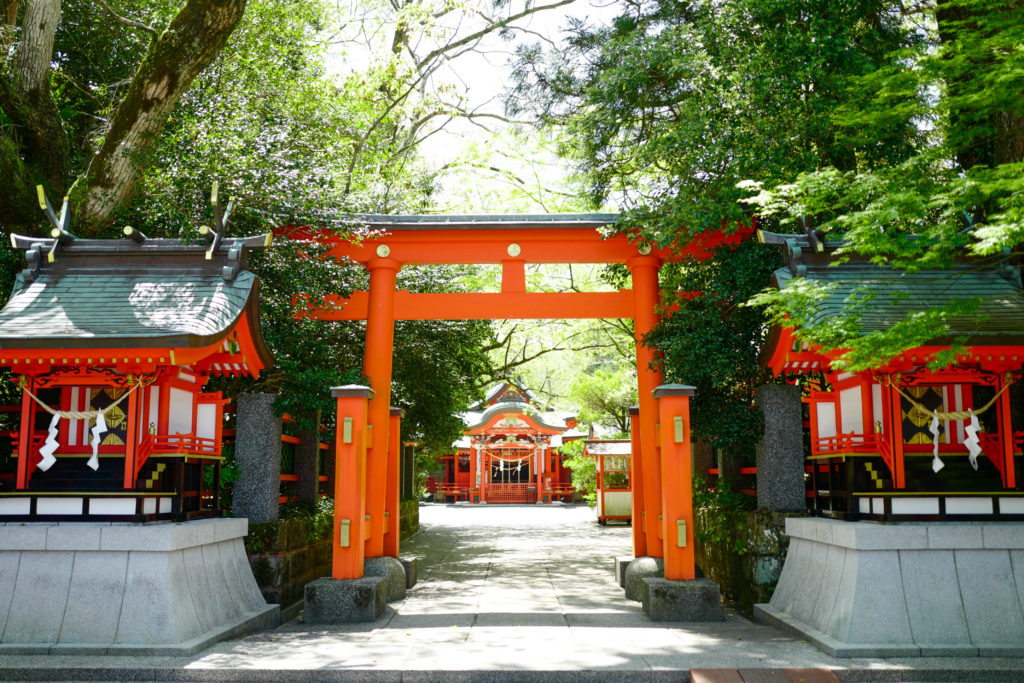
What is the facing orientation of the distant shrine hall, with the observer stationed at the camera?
facing the viewer

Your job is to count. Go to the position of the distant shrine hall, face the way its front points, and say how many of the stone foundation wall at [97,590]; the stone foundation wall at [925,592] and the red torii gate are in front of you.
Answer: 3

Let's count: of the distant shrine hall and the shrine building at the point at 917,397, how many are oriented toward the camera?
2

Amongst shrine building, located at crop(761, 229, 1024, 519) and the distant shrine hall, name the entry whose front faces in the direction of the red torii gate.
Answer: the distant shrine hall

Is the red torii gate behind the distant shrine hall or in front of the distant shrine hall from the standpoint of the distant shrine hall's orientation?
in front

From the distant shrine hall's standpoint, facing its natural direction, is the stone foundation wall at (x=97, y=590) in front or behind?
in front

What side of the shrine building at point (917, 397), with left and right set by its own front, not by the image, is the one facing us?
front

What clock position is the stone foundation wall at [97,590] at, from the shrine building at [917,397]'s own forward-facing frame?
The stone foundation wall is roughly at 2 o'clock from the shrine building.

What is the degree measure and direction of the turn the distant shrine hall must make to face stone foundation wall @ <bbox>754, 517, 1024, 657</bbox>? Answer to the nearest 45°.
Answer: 0° — it already faces it

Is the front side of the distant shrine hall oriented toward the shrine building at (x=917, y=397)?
yes

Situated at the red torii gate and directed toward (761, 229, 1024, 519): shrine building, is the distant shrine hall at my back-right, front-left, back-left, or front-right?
back-left

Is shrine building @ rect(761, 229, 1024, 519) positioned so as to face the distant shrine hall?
no

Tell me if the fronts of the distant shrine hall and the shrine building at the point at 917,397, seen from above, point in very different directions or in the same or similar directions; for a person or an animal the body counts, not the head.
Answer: same or similar directions

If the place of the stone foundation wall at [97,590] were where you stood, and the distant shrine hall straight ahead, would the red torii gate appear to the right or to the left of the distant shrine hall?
right

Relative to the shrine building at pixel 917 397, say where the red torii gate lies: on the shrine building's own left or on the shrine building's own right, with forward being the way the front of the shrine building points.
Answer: on the shrine building's own right
